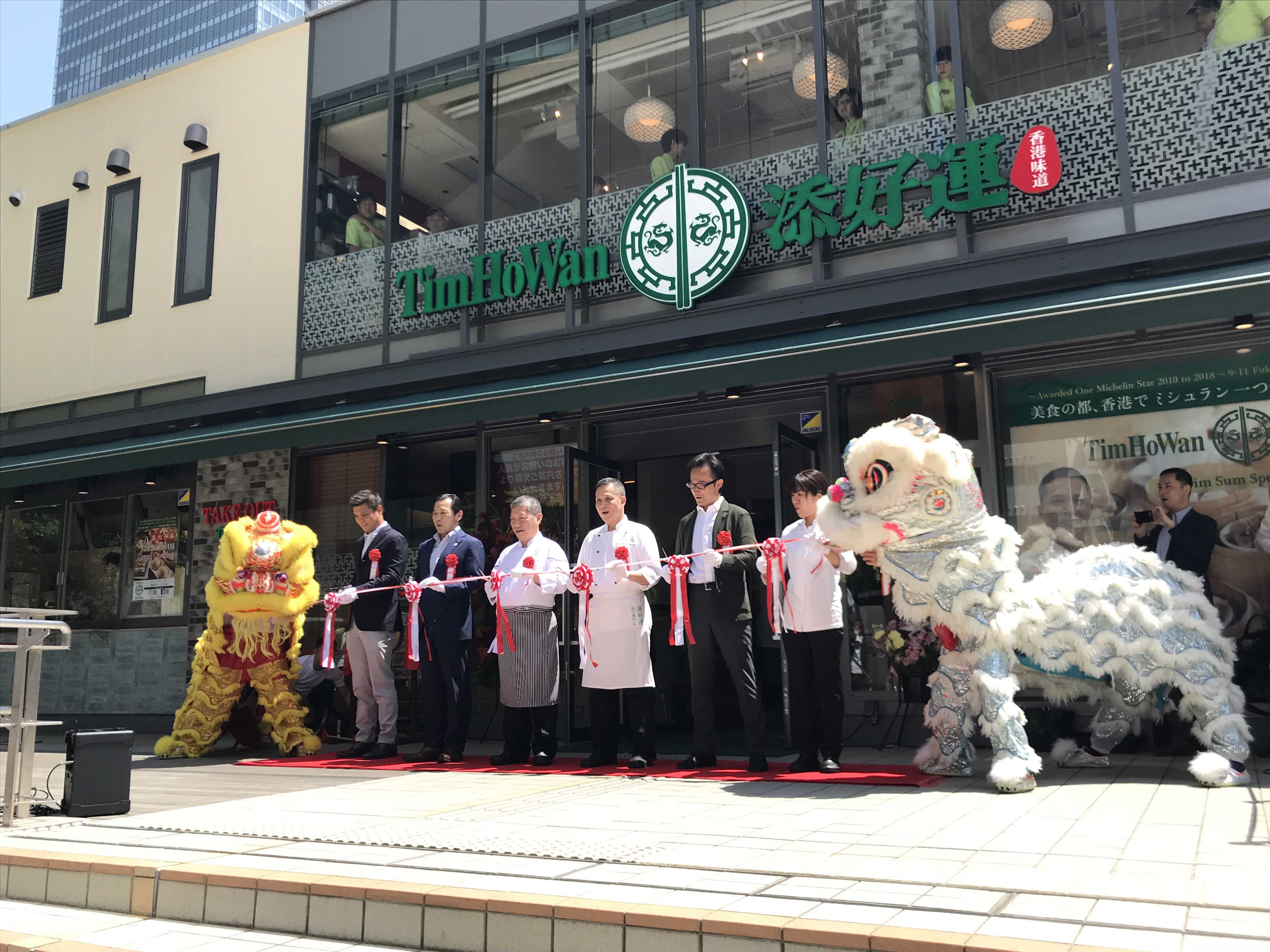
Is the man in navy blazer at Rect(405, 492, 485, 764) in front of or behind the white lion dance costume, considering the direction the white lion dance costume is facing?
in front

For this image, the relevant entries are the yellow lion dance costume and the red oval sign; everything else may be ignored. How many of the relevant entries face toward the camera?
2

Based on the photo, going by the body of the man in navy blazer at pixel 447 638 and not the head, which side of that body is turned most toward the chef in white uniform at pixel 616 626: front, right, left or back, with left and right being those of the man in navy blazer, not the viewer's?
left

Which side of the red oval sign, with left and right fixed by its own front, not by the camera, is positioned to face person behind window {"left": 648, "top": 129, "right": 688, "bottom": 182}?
right

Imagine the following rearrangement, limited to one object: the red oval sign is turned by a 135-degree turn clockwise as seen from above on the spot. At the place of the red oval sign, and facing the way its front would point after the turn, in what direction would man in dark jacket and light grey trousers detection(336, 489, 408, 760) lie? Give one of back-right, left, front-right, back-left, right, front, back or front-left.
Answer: front-left

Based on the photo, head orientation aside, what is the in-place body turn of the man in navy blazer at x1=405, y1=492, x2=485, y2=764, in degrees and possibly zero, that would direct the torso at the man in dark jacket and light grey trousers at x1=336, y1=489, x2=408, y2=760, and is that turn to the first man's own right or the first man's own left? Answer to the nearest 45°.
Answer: approximately 90° to the first man's own right

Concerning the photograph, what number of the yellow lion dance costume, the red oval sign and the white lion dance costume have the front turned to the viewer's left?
1

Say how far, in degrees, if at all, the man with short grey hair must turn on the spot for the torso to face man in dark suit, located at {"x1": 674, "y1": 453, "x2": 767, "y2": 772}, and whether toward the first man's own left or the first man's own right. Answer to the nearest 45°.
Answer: approximately 90° to the first man's own left

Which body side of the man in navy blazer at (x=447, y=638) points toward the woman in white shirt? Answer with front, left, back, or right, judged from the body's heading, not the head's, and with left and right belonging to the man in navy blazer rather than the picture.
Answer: left

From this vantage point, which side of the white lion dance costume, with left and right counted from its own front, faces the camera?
left

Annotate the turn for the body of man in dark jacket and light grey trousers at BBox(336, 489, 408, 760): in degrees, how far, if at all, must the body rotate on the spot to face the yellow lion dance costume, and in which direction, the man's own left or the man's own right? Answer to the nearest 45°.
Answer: approximately 45° to the man's own right

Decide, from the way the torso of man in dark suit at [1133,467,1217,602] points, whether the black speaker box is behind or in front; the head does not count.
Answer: in front

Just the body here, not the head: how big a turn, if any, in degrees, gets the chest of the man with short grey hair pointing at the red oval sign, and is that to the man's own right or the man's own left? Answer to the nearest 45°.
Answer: approximately 135° to the man's own left
